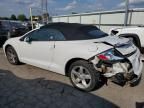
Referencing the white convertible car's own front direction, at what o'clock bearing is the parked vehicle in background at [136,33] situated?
The parked vehicle in background is roughly at 3 o'clock from the white convertible car.

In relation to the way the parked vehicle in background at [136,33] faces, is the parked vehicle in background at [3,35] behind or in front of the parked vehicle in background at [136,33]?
in front

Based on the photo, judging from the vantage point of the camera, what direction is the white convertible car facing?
facing away from the viewer and to the left of the viewer

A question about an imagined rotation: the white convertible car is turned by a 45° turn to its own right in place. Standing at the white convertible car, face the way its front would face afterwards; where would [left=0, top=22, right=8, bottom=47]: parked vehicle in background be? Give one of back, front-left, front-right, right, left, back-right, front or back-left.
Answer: front-left

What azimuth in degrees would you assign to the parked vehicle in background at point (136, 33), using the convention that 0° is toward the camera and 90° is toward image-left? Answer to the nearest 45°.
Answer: approximately 90°
